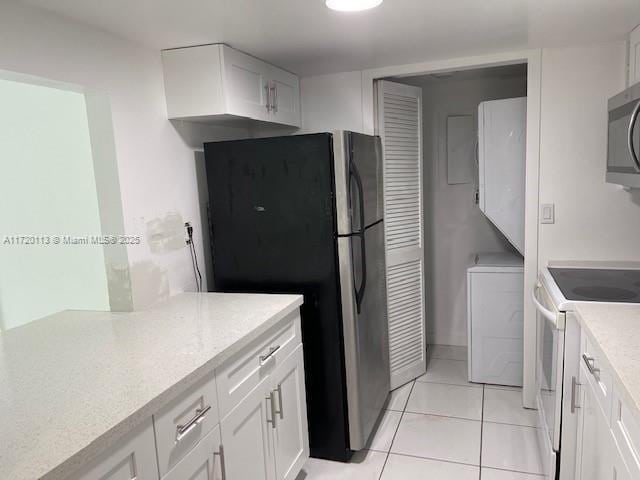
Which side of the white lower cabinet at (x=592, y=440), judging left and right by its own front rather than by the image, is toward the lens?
left

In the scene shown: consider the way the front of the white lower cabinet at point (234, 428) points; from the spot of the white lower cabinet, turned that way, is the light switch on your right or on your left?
on your left

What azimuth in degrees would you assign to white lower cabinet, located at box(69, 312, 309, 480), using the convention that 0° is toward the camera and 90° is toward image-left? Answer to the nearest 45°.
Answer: approximately 315°

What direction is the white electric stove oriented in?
to the viewer's left

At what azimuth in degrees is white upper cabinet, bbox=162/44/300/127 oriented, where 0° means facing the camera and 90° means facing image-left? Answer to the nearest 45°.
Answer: approximately 315°
